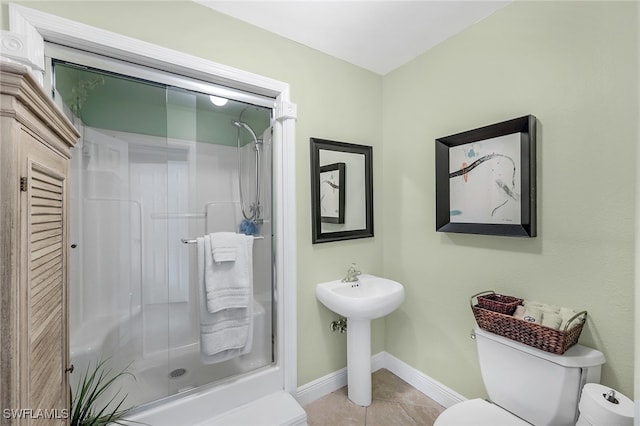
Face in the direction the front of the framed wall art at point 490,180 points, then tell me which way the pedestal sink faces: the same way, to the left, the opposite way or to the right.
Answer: to the left

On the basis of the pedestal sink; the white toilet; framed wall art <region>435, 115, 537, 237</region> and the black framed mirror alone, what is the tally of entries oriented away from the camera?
0

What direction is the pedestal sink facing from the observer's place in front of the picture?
facing the viewer and to the right of the viewer

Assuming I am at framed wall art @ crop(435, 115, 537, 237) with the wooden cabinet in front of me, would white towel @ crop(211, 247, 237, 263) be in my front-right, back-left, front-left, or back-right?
front-right

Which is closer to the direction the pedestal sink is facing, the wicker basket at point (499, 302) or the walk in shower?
the wicker basket

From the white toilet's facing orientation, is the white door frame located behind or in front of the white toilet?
in front

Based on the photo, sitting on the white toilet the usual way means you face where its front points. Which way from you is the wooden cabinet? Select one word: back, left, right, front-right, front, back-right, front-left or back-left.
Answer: front

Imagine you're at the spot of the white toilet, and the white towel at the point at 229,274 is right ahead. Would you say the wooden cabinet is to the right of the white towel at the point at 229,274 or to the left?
left

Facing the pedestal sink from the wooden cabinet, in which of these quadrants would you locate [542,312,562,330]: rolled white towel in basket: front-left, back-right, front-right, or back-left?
front-right

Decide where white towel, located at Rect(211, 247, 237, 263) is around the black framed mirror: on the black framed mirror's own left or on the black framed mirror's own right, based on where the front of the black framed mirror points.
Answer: on the black framed mirror's own right

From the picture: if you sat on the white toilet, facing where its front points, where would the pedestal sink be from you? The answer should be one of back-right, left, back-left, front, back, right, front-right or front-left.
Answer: front-right

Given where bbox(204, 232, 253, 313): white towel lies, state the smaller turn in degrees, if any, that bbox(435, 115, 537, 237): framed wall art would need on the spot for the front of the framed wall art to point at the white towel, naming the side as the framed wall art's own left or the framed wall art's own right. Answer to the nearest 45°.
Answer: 0° — it already faces it

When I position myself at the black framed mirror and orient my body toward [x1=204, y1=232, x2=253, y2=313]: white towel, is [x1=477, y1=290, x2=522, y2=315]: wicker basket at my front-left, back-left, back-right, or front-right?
back-left

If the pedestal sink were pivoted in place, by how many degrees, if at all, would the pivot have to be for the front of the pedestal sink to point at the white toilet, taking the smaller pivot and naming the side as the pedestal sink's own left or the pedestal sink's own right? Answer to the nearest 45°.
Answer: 0° — it already faces it

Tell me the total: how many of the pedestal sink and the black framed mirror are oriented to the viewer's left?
0

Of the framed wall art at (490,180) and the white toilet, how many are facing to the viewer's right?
0

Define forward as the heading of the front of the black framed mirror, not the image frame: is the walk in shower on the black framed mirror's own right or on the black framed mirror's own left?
on the black framed mirror's own right

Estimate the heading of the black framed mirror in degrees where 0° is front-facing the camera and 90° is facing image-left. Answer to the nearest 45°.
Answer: approximately 315°

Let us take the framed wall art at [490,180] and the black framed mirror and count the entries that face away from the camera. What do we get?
0
